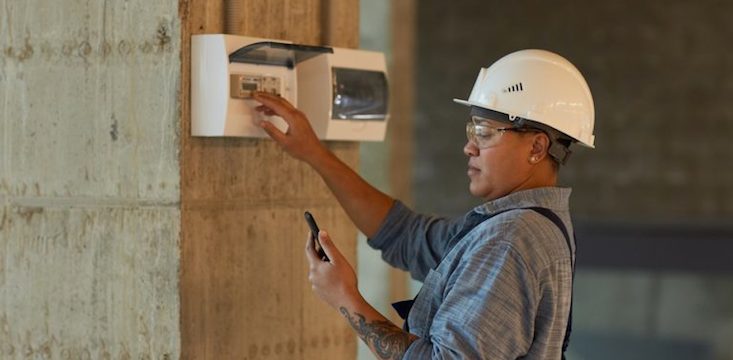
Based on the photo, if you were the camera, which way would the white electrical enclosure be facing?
facing the viewer and to the right of the viewer
